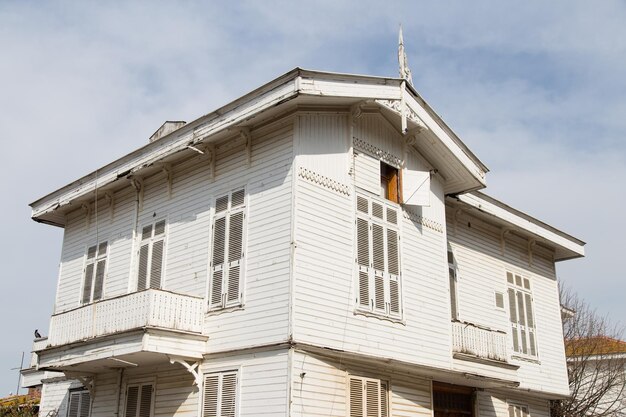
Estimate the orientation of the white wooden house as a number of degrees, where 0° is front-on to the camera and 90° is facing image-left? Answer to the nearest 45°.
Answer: approximately 315°
